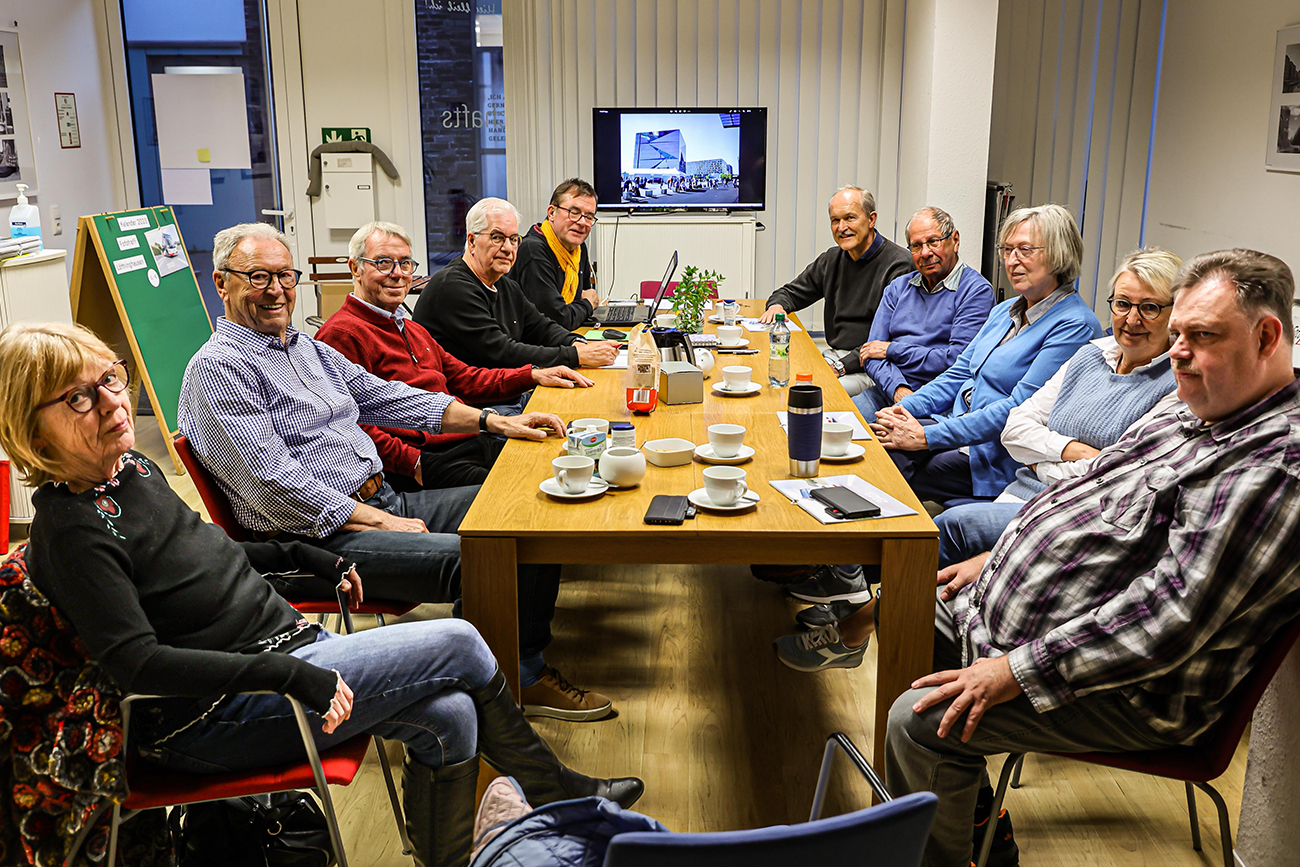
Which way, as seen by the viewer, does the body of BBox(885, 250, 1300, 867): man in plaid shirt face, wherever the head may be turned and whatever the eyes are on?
to the viewer's left

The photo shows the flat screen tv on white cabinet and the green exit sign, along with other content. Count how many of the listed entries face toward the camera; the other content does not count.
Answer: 2

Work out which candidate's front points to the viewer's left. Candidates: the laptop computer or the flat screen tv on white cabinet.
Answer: the laptop computer

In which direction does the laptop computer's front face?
to the viewer's left

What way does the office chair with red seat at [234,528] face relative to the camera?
to the viewer's right
